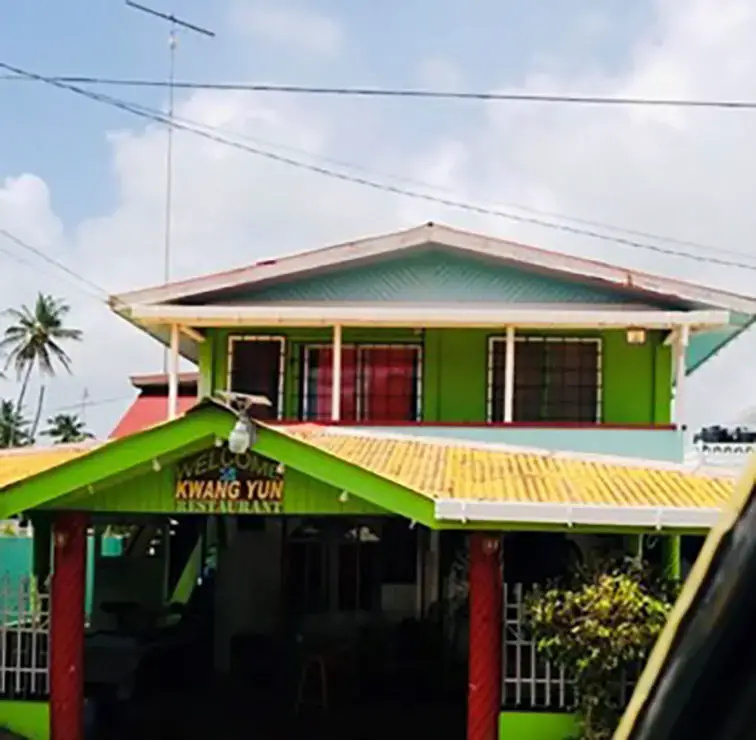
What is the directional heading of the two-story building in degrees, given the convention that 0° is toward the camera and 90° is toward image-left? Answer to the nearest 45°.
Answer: approximately 0°
